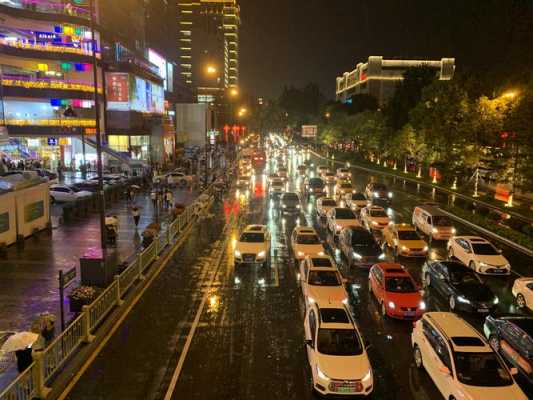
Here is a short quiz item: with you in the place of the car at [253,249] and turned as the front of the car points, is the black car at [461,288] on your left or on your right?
on your left

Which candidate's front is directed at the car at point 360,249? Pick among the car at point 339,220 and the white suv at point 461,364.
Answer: the car at point 339,220

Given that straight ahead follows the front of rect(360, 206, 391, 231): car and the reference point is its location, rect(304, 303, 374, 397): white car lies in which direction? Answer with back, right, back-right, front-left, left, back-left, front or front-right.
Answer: front-right

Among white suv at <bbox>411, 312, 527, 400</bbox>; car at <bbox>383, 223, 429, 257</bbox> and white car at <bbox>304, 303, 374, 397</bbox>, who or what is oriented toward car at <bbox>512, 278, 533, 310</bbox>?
car at <bbox>383, 223, 429, 257</bbox>

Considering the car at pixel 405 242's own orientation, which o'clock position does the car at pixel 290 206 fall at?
the car at pixel 290 206 is roughly at 6 o'clock from the car at pixel 405 242.

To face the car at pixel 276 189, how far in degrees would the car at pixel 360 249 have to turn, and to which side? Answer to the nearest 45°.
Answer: approximately 135° to its left

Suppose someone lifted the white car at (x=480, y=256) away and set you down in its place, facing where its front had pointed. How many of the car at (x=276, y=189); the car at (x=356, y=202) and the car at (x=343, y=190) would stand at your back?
3

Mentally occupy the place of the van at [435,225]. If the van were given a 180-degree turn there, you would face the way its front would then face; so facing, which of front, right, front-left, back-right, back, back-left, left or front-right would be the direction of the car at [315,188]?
front

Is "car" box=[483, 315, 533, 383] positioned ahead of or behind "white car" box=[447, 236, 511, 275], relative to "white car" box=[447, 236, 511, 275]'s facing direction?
ahead
